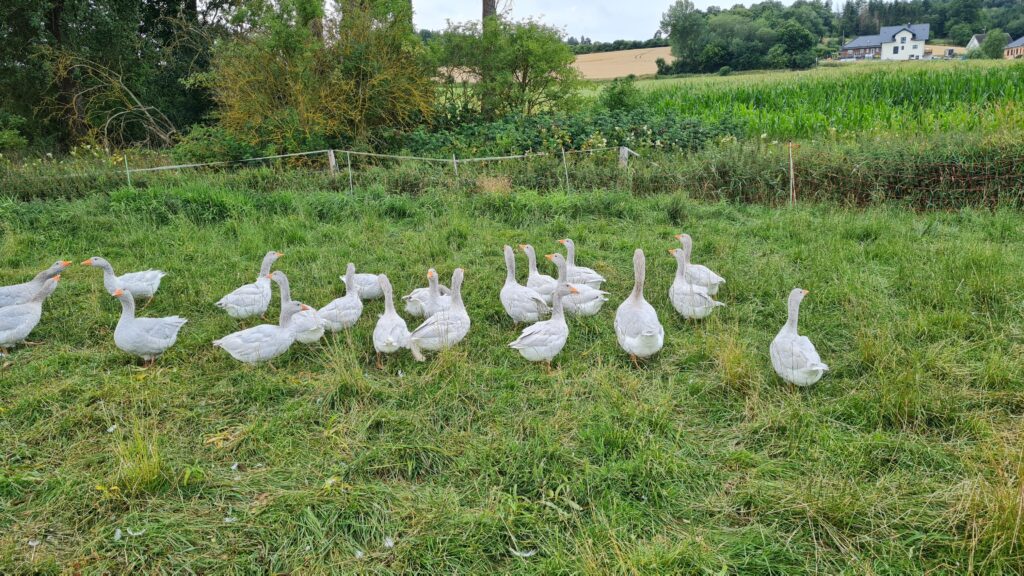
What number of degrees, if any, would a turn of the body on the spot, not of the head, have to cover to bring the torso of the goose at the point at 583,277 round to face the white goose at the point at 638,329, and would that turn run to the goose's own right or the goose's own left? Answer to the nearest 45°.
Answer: approximately 90° to the goose's own left

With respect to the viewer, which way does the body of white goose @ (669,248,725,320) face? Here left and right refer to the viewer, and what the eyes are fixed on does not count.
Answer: facing to the left of the viewer

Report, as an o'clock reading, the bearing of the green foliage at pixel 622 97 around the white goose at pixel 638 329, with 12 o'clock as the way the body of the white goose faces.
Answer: The green foliage is roughly at 12 o'clock from the white goose.

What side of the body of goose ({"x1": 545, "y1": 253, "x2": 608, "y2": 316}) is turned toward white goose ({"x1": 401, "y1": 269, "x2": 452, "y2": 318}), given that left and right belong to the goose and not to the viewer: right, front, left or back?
front

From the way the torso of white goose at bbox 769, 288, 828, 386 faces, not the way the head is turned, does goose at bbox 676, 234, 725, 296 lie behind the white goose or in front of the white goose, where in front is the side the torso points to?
in front

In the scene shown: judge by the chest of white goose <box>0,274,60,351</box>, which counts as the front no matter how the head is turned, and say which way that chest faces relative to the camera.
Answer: to the viewer's right

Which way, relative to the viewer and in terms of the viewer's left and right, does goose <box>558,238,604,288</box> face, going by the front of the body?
facing to the left of the viewer

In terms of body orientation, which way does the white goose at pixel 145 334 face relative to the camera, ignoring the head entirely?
to the viewer's left
